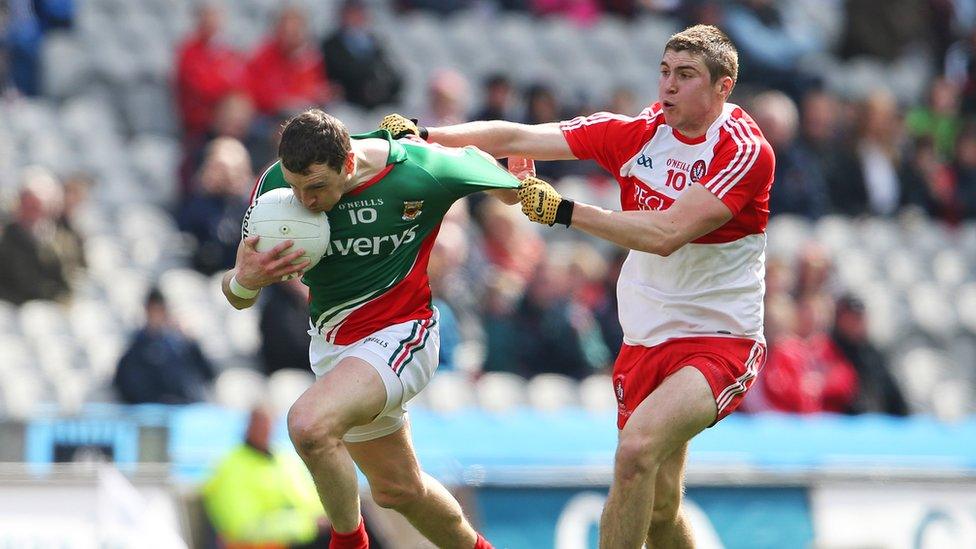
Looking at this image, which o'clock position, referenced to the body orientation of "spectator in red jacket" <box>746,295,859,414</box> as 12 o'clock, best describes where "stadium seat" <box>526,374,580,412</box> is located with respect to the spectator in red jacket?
The stadium seat is roughly at 2 o'clock from the spectator in red jacket.

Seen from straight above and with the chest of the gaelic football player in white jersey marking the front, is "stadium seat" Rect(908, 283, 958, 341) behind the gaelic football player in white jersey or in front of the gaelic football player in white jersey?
behind

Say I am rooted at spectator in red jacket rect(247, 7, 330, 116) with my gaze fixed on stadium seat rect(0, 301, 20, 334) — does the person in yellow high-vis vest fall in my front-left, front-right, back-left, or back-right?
front-left

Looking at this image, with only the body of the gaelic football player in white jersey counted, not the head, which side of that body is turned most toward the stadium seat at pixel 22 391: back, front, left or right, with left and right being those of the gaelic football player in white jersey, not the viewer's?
right

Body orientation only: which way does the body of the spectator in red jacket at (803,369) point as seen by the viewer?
toward the camera

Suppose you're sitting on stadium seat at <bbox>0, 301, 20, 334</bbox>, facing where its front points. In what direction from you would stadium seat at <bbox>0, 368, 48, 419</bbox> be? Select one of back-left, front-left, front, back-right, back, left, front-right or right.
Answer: front

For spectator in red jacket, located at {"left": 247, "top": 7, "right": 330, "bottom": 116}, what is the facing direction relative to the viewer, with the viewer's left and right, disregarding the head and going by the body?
facing the viewer

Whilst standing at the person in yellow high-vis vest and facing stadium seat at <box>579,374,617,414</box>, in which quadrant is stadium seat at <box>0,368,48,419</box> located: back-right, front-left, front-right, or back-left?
front-left

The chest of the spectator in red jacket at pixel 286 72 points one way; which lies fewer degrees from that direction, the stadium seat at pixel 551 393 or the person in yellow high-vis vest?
the person in yellow high-vis vest

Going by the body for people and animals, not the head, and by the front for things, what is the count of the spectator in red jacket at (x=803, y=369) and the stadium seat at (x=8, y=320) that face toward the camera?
2

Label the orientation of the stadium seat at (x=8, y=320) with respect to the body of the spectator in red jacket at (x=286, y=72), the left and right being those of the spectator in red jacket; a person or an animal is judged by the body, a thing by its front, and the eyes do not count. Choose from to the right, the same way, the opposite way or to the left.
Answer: the same way

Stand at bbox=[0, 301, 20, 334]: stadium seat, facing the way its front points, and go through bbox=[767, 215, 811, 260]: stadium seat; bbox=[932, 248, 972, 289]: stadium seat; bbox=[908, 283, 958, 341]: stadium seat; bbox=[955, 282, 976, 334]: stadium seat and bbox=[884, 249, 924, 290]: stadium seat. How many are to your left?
5
